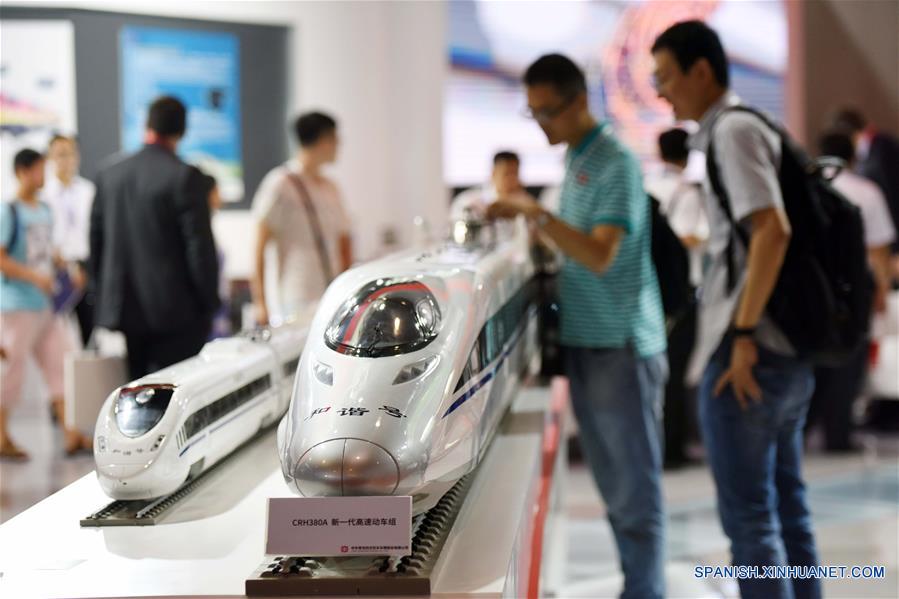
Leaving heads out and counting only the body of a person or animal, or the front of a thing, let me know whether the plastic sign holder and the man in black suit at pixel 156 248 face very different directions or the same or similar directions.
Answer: very different directions

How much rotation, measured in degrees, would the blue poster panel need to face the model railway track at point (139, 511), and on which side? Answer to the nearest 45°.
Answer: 0° — it already faces it

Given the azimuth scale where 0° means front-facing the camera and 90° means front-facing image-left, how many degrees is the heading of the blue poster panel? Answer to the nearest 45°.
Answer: approximately 0°

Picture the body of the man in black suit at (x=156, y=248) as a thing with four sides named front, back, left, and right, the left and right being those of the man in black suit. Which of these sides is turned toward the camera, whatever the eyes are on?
back

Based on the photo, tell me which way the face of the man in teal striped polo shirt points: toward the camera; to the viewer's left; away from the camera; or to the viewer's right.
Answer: to the viewer's left

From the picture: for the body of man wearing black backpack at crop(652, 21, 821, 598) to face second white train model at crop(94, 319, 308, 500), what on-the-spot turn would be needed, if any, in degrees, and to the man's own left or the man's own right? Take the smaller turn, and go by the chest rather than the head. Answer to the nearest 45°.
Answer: approximately 45° to the man's own left

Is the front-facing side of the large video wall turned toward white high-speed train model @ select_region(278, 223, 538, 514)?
yes

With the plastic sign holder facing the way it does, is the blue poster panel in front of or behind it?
behind

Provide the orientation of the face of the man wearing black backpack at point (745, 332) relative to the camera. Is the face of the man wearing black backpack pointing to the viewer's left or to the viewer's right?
to the viewer's left

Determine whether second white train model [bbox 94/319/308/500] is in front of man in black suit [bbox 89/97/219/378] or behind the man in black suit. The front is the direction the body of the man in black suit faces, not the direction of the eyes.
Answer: behind

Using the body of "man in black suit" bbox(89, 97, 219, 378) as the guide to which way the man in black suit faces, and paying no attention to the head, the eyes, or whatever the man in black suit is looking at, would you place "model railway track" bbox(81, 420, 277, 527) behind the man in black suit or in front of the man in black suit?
behind

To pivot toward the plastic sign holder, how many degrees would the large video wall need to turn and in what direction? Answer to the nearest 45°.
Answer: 0° — it already faces it
